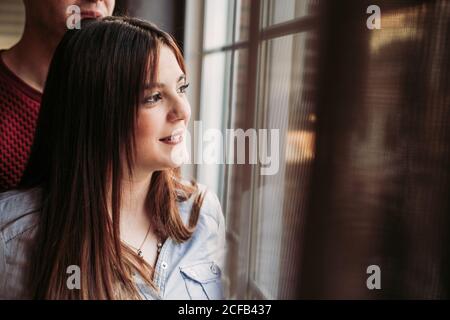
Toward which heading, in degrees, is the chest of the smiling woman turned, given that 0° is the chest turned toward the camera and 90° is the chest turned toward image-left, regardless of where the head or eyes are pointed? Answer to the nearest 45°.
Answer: approximately 315°

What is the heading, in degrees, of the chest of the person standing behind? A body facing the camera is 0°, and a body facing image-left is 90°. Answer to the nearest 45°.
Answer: approximately 315°
